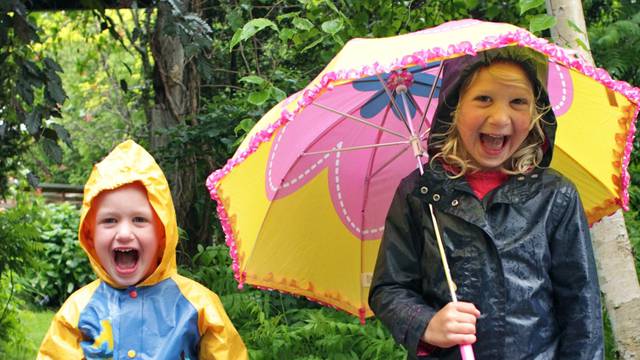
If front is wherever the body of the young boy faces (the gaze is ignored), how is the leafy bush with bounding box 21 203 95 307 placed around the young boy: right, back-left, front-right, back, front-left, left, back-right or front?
back

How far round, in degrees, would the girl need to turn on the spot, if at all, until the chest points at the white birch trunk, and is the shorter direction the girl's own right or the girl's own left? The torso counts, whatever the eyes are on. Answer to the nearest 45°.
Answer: approximately 135° to the girl's own left

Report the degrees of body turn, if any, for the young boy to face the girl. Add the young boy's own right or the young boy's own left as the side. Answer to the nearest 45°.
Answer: approximately 45° to the young boy's own left

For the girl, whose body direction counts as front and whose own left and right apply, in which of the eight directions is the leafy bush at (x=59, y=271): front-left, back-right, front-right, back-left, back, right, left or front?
back-right

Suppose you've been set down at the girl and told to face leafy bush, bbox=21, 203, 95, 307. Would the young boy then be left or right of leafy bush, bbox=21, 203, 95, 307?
left

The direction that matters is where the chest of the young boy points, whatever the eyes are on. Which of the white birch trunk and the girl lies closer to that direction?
the girl

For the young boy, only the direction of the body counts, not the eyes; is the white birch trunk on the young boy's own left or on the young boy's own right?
on the young boy's own left

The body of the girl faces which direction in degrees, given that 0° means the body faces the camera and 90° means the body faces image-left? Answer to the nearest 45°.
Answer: approximately 0°
